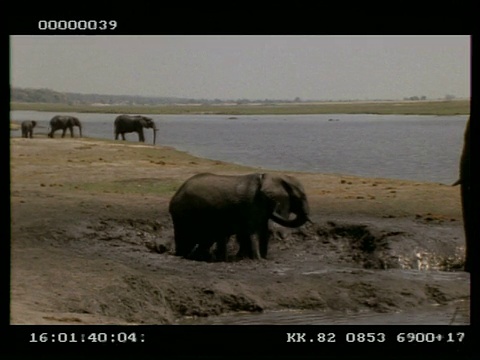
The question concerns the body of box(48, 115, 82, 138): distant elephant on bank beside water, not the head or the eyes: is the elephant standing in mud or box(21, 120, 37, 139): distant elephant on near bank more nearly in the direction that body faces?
the elephant standing in mud

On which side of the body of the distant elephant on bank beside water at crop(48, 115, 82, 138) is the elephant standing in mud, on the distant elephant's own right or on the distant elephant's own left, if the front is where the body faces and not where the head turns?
on the distant elephant's own right

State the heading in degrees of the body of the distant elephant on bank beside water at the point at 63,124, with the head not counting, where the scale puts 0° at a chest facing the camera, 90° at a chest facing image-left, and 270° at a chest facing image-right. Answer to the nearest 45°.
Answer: approximately 270°

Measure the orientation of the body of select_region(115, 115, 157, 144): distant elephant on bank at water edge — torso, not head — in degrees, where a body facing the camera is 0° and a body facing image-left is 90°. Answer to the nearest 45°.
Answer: approximately 270°

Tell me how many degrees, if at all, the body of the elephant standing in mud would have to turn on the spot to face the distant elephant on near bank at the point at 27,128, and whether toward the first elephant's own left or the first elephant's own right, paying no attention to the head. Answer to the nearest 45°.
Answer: approximately 180°

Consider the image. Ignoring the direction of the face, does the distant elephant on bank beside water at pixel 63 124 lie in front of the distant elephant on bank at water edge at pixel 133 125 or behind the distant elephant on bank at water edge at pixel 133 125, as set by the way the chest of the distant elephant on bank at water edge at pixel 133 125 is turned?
behind

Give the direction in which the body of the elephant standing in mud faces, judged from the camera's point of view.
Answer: to the viewer's right
